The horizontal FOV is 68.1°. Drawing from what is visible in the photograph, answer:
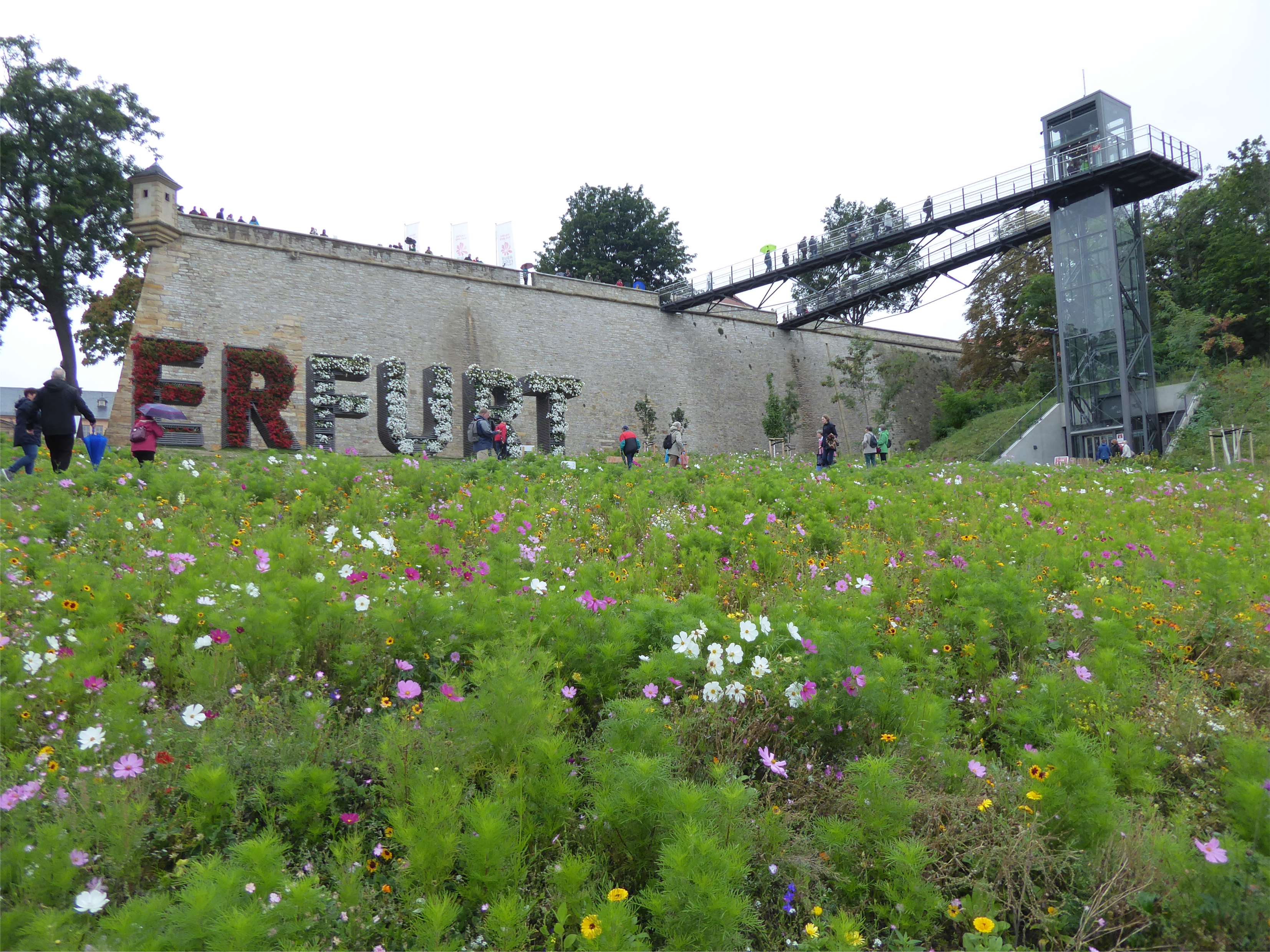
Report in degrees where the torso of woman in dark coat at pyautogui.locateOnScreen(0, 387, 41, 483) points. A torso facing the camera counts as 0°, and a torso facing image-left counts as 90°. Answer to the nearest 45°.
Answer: approximately 270°

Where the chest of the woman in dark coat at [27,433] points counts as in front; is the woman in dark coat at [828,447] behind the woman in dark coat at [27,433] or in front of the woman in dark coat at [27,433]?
in front

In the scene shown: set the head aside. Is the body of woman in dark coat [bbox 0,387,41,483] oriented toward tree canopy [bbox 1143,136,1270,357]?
yes

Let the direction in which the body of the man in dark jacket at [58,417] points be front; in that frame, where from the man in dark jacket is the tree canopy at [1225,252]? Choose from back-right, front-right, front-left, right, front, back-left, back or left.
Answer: right

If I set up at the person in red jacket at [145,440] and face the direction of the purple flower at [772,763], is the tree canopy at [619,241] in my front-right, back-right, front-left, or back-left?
back-left

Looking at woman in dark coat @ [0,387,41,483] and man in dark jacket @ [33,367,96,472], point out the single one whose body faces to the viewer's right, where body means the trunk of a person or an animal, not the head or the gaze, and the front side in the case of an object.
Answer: the woman in dark coat

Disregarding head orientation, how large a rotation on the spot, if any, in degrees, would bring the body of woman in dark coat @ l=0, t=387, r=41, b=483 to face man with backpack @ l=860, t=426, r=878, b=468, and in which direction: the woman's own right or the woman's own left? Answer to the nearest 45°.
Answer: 0° — they already face them
